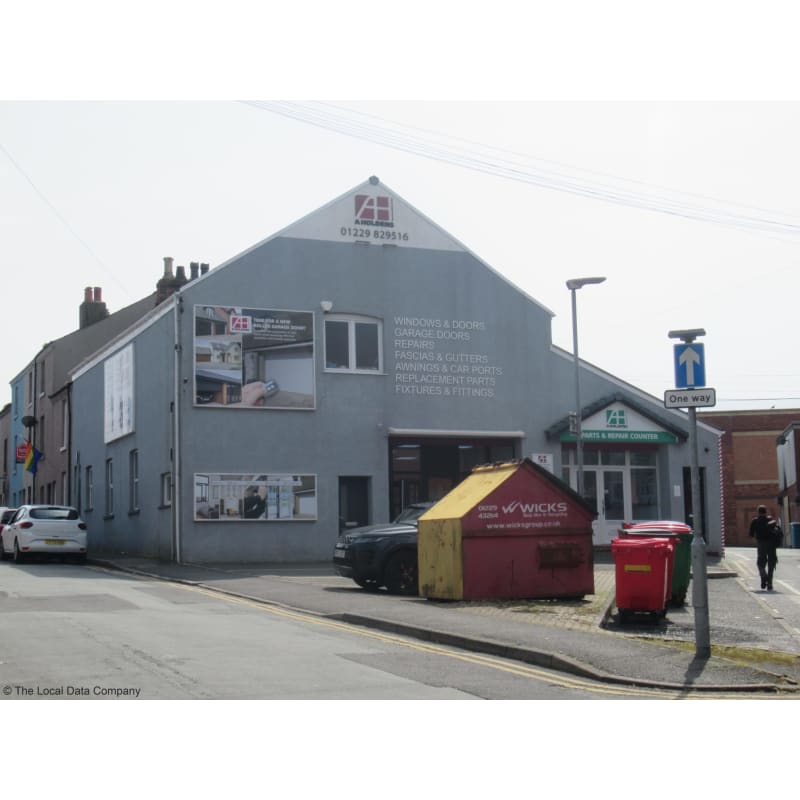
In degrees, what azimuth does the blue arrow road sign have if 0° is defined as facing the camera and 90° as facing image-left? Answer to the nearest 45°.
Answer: approximately 0°

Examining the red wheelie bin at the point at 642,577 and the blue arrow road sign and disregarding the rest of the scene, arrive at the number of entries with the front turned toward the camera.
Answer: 2

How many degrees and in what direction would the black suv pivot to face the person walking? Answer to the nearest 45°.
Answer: approximately 180°

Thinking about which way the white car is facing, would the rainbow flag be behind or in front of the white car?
in front

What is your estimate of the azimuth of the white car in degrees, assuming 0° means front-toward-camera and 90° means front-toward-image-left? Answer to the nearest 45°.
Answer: approximately 135°
